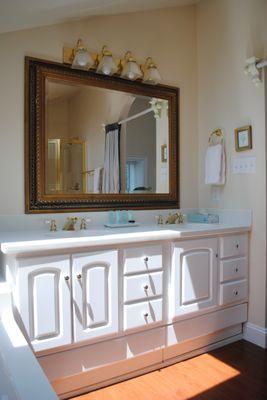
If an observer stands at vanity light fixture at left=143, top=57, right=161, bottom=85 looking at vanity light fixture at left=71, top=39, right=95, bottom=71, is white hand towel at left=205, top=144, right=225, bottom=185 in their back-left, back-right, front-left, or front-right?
back-left

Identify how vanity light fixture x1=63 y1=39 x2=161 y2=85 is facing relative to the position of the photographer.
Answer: facing the viewer and to the right of the viewer

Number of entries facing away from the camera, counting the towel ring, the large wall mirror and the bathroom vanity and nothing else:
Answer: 0

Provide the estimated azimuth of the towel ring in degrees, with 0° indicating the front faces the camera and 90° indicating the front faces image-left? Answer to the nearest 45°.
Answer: approximately 45°

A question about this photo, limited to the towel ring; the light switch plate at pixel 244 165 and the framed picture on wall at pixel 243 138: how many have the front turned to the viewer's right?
0

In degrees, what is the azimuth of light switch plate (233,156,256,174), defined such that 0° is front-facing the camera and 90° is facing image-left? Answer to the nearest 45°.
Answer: approximately 45°

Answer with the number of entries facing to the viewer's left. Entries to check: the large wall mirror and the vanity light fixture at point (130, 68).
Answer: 0
